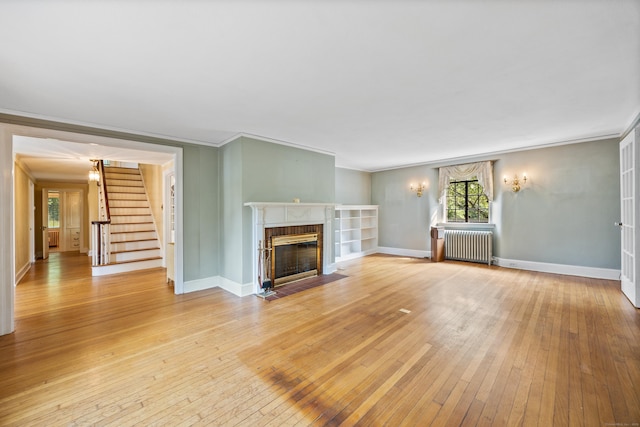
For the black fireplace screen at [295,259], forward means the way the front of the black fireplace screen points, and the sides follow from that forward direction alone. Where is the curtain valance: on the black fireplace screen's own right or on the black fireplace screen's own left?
on the black fireplace screen's own left

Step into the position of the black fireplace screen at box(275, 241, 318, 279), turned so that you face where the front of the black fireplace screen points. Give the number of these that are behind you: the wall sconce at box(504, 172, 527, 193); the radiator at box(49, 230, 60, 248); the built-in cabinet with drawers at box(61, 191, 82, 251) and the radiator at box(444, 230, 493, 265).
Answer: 2

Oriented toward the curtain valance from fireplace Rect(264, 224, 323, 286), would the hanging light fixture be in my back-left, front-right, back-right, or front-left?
back-left

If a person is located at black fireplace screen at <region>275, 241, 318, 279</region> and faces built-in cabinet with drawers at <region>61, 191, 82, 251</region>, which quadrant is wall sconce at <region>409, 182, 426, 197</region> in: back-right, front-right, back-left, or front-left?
back-right

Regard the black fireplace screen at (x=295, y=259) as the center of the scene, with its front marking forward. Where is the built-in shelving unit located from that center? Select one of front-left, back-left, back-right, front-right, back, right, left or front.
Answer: left

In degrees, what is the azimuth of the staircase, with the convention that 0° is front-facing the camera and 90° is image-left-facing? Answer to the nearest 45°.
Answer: approximately 0°

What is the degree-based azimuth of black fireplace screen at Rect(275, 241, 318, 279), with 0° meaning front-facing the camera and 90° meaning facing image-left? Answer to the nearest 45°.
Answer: approximately 315°

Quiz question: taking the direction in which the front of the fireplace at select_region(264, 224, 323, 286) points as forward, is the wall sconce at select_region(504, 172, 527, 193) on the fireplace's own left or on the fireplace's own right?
on the fireplace's own left

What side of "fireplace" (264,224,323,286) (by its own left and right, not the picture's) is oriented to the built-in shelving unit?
left
